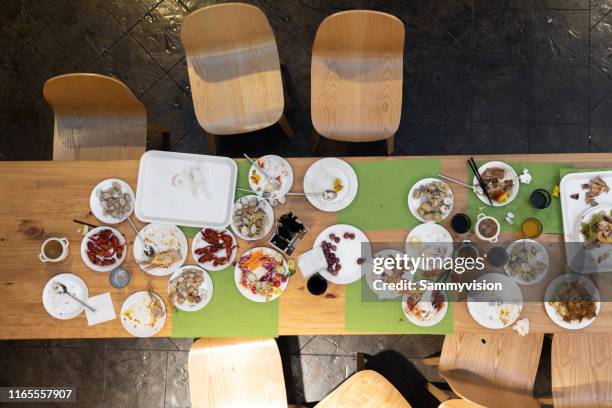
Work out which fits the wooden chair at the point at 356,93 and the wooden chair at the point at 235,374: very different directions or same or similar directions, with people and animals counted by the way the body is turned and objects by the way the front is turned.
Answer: very different directions

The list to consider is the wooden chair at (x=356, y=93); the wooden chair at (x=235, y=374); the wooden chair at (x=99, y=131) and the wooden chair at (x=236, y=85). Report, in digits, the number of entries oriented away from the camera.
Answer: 1

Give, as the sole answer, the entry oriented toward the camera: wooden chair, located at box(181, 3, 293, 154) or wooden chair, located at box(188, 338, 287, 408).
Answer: wooden chair, located at box(181, 3, 293, 154)

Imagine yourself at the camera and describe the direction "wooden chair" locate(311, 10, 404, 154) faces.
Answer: facing the viewer

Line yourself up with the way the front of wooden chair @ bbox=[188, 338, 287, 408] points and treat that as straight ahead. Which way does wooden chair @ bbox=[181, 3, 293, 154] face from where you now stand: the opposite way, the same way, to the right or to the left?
the opposite way

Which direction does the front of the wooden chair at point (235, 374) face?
away from the camera

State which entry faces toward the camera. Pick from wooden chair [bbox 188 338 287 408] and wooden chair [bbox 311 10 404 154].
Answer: wooden chair [bbox 311 10 404 154]

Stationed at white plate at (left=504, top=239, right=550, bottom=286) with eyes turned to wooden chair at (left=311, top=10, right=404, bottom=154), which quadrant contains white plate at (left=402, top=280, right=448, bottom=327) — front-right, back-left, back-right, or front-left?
front-left

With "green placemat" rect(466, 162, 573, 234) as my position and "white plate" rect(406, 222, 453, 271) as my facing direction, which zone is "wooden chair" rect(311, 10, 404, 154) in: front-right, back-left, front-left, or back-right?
front-right

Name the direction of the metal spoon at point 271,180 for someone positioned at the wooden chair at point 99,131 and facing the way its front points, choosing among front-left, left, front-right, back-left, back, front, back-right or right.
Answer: front-left

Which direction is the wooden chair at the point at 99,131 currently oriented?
toward the camera
